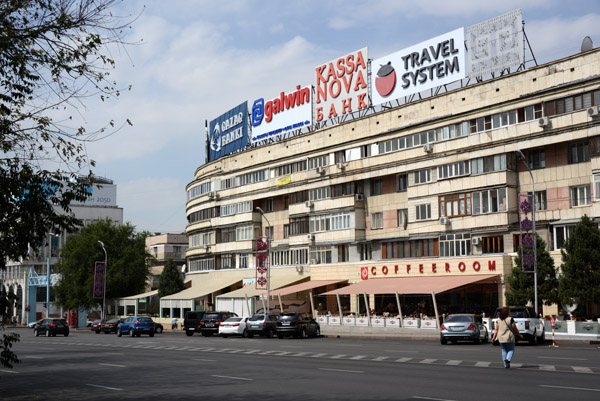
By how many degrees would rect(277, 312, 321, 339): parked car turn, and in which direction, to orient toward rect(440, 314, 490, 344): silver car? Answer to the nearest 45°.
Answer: approximately 90° to its right

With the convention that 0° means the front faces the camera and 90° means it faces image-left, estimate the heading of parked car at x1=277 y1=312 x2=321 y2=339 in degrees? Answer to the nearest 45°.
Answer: approximately 225°

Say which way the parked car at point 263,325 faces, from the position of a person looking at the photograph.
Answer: facing away from the viewer and to the right of the viewer

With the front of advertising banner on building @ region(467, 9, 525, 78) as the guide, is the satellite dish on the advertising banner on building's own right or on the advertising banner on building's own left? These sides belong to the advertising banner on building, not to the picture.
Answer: on the advertising banner on building's own left
